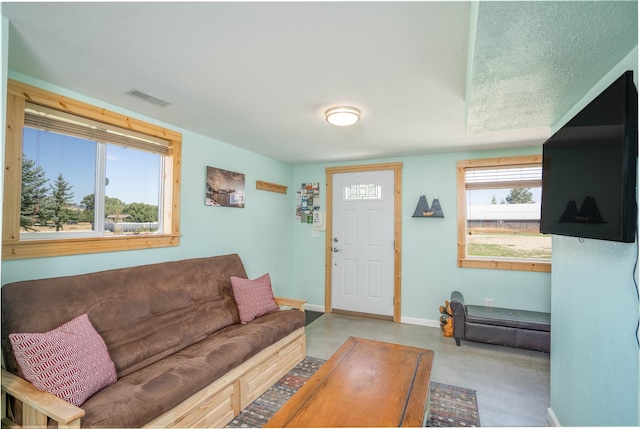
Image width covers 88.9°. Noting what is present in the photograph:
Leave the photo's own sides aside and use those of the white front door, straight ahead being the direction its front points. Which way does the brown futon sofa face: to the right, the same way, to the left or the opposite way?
to the left

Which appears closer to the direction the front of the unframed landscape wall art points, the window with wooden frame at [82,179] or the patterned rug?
the patterned rug

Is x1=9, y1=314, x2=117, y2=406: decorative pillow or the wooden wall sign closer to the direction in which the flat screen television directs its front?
the decorative pillow

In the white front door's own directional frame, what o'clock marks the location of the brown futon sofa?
The brown futon sofa is roughly at 1 o'clock from the white front door.

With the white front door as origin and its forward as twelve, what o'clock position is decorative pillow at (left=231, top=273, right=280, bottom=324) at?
The decorative pillow is roughly at 1 o'clock from the white front door.

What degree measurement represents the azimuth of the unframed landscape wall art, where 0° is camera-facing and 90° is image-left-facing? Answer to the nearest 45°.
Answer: approximately 315°

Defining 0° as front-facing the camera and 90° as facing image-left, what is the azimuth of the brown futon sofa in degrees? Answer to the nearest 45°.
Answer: approximately 315°

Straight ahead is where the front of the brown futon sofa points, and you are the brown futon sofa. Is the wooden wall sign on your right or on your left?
on your left
